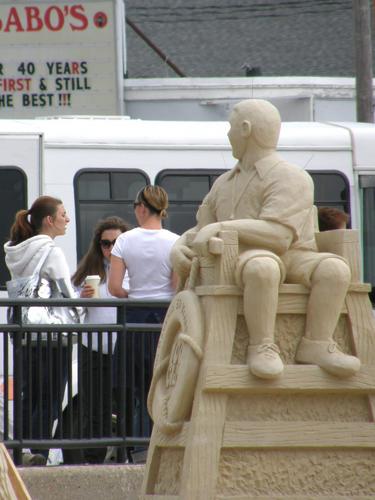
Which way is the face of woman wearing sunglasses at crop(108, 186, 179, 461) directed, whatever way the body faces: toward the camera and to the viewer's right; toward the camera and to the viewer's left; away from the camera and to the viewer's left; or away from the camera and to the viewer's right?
away from the camera and to the viewer's left

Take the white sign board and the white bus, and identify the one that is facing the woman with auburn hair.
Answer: the white sign board

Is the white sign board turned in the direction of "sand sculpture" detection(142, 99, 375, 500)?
yes

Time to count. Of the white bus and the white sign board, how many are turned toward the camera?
1

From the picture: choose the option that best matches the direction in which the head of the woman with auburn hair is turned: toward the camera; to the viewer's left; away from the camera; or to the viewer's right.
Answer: to the viewer's right

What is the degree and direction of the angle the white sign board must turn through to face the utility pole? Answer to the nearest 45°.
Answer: approximately 45° to its left

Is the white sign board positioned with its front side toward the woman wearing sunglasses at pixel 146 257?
yes
